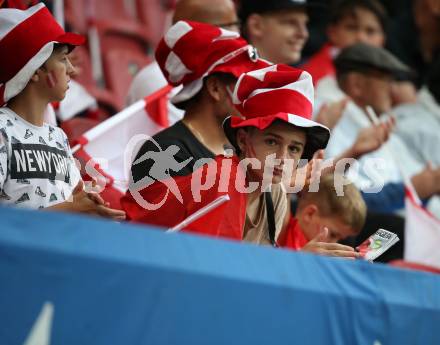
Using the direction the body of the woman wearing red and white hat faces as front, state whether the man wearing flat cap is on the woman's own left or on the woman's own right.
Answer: on the woman's own left

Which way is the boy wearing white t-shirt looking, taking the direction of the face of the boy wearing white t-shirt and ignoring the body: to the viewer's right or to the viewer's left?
to the viewer's right

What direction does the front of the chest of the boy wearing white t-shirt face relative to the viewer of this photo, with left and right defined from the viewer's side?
facing the viewer and to the right of the viewer

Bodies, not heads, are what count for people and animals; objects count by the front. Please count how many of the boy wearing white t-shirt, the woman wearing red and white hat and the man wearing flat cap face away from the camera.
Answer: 0

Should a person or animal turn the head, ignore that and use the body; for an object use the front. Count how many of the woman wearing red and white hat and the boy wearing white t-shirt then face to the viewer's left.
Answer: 0

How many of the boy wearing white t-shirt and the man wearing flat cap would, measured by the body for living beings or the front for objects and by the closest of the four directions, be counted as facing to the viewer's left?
0

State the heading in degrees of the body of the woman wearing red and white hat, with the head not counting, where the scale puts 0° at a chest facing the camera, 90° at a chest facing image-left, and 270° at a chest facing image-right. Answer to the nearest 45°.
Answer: approximately 315°

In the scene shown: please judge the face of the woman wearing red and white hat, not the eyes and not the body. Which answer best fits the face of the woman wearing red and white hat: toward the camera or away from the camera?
toward the camera

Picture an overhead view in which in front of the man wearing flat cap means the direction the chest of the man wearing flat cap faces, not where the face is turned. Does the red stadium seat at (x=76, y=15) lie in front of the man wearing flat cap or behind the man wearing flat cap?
behind
